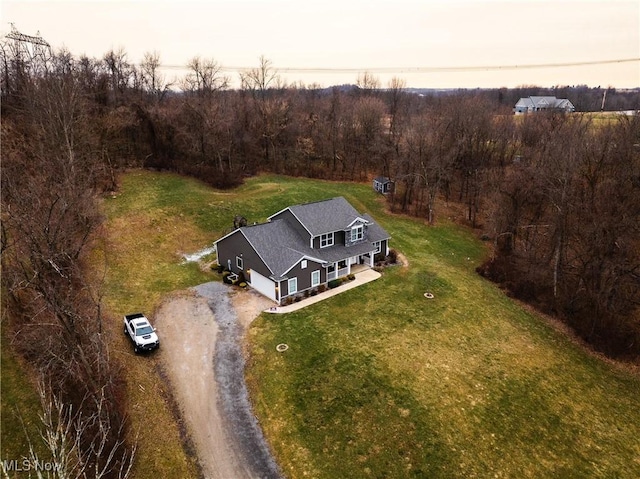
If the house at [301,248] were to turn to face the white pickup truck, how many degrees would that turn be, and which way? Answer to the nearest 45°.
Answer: approximately 90° to its right

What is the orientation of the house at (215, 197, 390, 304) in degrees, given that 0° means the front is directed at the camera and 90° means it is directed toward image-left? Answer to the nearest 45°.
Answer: approximately 315°
